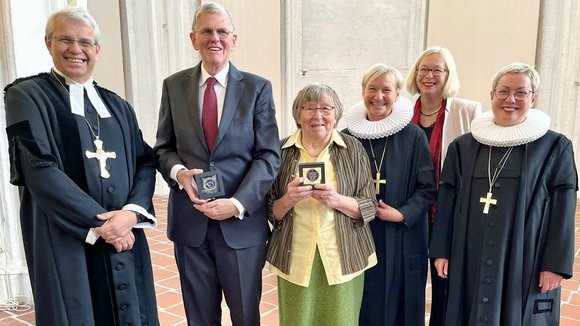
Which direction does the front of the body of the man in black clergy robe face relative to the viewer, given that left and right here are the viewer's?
facing the viewer and to the right of the viewer

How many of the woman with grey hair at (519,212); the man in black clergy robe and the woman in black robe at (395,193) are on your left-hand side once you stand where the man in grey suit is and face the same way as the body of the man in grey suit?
2

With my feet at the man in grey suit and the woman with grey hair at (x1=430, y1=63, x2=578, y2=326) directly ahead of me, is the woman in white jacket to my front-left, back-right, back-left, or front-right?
front-left

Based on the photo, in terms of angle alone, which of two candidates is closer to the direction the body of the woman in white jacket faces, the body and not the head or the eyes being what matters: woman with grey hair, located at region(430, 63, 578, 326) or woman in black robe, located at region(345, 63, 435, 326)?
the woman in black robe

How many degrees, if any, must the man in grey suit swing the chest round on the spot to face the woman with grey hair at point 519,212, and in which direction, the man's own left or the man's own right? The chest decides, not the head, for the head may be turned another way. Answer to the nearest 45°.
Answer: approximately 90° to the man's own left

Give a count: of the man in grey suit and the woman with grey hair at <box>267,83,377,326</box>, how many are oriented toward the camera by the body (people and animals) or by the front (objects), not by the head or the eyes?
2

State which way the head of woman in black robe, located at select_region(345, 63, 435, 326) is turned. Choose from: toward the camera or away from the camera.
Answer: toward the camera

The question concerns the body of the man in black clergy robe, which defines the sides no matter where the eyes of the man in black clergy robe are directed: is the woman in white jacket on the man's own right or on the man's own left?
on the man's own left

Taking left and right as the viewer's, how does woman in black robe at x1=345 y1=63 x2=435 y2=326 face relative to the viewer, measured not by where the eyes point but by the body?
facing the viewer and to the left of the viewer

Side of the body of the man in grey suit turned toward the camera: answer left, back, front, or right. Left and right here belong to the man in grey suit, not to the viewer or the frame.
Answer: front

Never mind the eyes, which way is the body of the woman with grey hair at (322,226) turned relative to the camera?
toward the camera

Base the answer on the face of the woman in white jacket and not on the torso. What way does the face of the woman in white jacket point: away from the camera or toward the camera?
toward the camera
